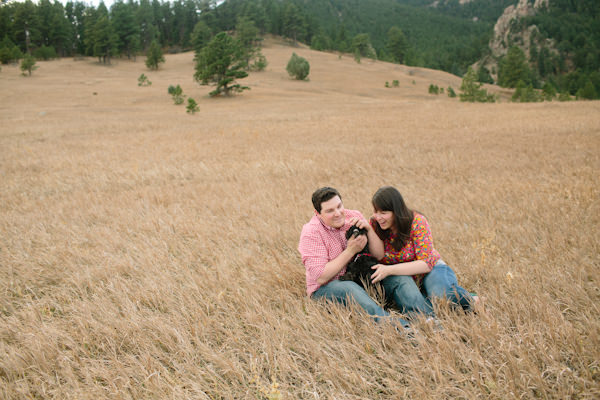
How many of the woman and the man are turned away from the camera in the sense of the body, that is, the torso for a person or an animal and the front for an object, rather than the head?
0

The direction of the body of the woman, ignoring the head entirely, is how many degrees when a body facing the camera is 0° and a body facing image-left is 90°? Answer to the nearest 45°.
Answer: approximately 45°

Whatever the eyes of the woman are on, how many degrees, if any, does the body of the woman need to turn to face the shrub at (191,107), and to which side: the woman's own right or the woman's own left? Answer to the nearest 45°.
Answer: approximately 90° to the woman's own right

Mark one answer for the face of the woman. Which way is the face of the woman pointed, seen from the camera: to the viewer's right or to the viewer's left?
to the viewer's left

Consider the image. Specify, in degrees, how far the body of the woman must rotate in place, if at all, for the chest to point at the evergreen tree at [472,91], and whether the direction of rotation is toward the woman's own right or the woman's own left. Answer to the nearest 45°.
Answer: approximately 135° to the woman's own right

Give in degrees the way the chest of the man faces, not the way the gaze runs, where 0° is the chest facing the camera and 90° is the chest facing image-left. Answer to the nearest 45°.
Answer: approximately 315°
